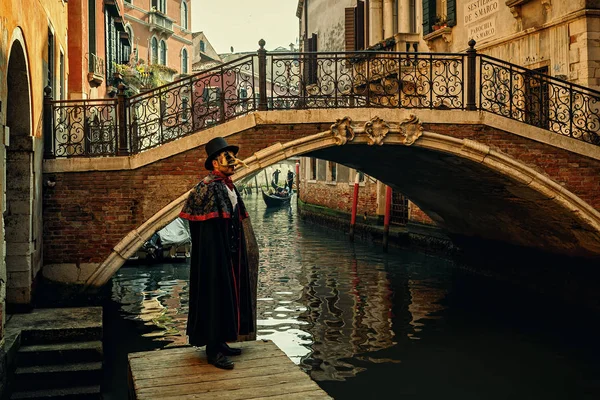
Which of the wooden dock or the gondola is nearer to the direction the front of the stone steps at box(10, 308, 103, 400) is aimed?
the wooden dock

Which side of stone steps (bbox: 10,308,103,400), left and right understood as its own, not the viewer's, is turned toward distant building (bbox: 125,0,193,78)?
back

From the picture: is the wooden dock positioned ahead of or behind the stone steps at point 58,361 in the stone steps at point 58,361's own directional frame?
ahead

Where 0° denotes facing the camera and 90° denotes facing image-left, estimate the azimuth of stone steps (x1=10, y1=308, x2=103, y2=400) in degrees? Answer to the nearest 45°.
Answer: approximately 0°

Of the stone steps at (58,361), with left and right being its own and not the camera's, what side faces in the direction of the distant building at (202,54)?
back
